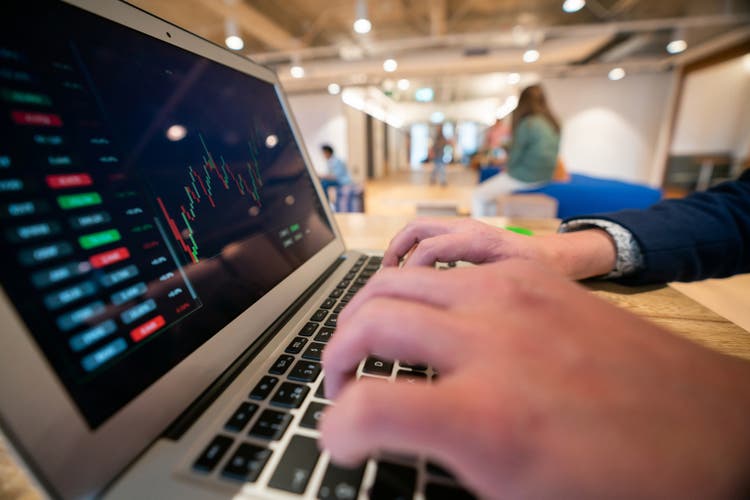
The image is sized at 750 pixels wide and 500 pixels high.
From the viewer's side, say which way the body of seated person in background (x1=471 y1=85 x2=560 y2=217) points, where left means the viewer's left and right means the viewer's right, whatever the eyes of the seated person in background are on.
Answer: facing to the left of the viewer

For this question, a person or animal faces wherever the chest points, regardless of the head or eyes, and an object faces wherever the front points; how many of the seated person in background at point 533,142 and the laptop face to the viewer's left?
1

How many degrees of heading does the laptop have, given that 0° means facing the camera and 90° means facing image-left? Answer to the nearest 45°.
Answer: approximately 315°

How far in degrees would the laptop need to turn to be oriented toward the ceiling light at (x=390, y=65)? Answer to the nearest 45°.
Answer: approximately 90° to its left

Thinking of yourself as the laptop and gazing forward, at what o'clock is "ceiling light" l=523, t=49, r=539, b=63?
The ceiling light is roughly at 9 o'clock from the laptop.

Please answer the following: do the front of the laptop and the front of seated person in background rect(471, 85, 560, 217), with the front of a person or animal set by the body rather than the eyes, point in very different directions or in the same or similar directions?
very different directions

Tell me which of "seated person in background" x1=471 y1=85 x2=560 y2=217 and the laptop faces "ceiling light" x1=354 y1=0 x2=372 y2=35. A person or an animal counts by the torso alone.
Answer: the seated person in background

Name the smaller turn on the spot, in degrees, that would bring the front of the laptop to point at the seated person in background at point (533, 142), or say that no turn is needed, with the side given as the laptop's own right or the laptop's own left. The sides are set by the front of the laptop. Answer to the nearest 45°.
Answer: approximately 90° to the laptop's own left

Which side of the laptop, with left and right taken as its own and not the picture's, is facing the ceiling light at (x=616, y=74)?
left

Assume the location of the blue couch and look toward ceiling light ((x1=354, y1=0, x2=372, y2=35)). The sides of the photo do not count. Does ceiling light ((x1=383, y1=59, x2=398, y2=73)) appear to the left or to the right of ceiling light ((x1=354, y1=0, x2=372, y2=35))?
right
